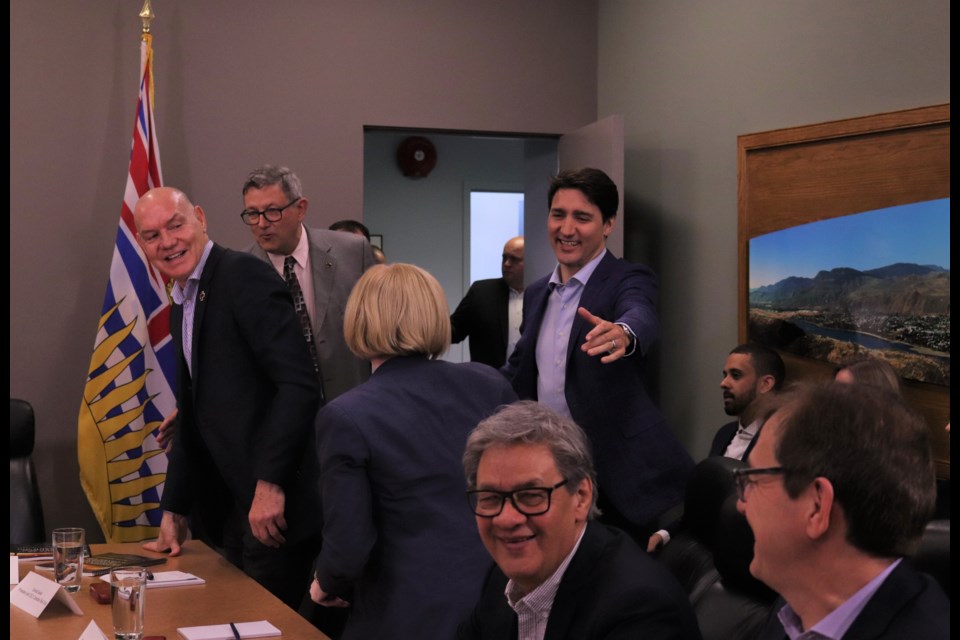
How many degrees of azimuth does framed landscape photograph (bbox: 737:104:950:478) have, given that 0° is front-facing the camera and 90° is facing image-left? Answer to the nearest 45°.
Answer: approximately 45°

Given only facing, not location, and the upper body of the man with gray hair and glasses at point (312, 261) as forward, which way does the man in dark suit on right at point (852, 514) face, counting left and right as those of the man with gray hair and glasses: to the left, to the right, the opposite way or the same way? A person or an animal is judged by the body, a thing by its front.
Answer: to the right

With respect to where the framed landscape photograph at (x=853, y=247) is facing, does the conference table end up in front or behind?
in front

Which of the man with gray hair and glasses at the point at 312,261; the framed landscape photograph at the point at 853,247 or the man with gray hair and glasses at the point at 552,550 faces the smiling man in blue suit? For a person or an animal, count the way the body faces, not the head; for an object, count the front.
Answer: the framed landscape photograph

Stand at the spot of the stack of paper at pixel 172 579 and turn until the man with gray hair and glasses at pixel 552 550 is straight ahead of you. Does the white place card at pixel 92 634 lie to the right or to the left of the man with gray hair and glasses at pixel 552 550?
right

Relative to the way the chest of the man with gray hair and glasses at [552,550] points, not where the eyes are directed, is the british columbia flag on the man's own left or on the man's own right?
on the man's own right

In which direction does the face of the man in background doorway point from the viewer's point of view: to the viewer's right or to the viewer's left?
to the viewer's left

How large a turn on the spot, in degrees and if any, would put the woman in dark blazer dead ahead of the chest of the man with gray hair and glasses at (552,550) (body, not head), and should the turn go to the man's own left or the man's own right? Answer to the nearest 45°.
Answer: approximately 90° to the man's own right

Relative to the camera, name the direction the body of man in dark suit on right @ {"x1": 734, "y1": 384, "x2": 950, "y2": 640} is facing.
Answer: to the viewer's left

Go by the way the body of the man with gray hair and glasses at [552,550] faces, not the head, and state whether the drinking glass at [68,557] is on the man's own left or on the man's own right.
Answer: on the man's own right

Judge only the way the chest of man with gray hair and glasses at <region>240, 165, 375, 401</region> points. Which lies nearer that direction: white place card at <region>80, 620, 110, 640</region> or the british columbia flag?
the white place card

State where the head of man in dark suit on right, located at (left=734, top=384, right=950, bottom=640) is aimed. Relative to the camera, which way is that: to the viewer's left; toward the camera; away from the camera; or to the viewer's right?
to the viewer's left

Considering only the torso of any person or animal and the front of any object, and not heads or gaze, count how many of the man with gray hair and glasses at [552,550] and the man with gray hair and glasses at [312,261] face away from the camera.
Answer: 0

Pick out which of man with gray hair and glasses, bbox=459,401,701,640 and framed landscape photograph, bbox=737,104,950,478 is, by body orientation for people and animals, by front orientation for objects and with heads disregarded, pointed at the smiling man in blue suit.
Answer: the framed landscape photograph
